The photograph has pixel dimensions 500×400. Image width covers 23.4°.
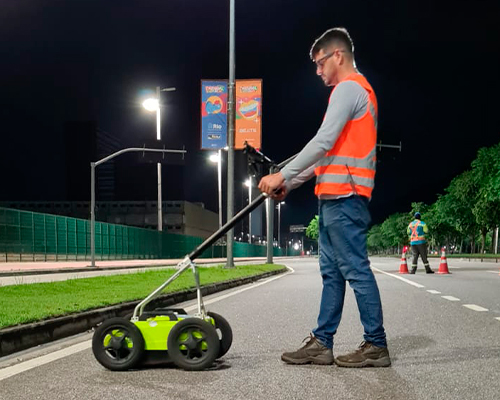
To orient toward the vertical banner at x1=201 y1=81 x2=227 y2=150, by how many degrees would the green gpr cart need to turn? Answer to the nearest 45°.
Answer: approximately 90° to its right

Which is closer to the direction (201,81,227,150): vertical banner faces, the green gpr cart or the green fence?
the green gpr cart

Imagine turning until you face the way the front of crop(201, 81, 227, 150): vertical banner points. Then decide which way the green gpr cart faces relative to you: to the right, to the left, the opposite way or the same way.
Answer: to the right

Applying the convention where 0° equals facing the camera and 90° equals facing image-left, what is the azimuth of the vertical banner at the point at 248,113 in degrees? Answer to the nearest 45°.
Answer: approximately 0°

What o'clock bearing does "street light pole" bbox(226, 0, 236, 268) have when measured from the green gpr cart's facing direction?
The street light pole is roughly at 3 o'clock from the green gpr cart.

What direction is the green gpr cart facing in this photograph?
to the viewer's left

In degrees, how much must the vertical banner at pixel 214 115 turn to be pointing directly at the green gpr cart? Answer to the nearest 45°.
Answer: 0° — it already faces it
